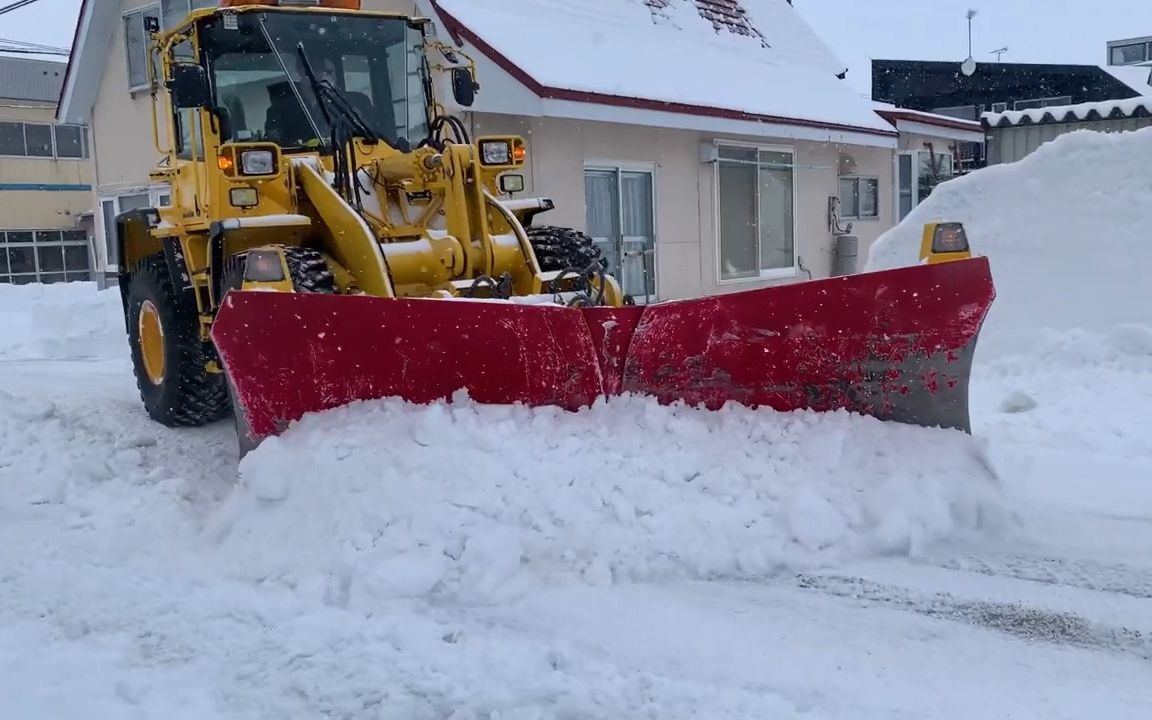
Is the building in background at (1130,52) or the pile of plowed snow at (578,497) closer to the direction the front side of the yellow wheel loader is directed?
the pile of plowed snow

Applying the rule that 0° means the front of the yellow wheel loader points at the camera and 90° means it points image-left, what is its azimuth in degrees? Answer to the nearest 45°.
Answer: approximately 315°

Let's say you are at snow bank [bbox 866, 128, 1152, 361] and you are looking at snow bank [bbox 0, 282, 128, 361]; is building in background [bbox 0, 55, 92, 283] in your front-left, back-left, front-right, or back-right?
front-right

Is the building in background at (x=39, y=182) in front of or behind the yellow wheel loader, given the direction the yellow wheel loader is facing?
behind

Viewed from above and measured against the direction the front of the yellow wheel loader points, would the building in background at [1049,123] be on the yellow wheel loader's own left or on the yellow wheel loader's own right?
on the yellow wheel loader's own left

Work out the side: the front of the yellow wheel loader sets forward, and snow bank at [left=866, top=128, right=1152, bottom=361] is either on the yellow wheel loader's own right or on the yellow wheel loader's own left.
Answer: on the yellow wheel loader's own left

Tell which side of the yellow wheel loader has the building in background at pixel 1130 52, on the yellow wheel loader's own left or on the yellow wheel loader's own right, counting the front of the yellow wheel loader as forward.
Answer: on the yellow wheel loader's own left

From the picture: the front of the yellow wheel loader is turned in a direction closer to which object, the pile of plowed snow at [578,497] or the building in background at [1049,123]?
the pile of plowed snow

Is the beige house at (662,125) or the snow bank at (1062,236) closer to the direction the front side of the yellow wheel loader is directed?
the snow bank

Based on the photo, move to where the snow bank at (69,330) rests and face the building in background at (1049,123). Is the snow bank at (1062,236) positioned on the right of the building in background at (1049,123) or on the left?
right
